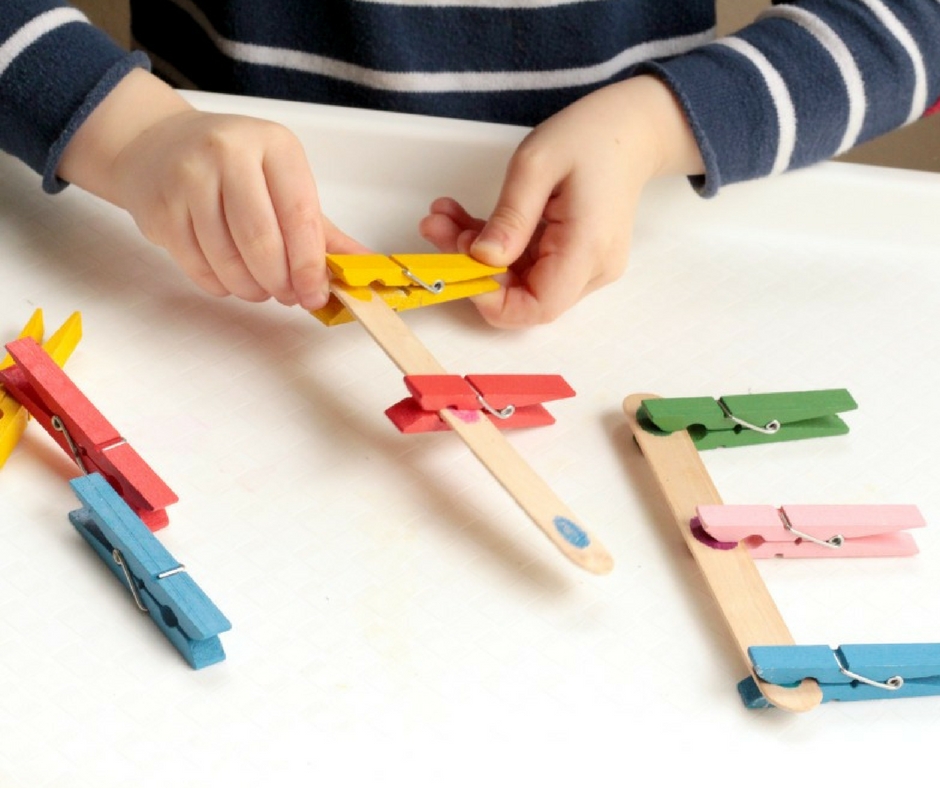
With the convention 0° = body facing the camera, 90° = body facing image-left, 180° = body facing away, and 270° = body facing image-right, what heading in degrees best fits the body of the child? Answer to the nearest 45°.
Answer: approximately 0°
